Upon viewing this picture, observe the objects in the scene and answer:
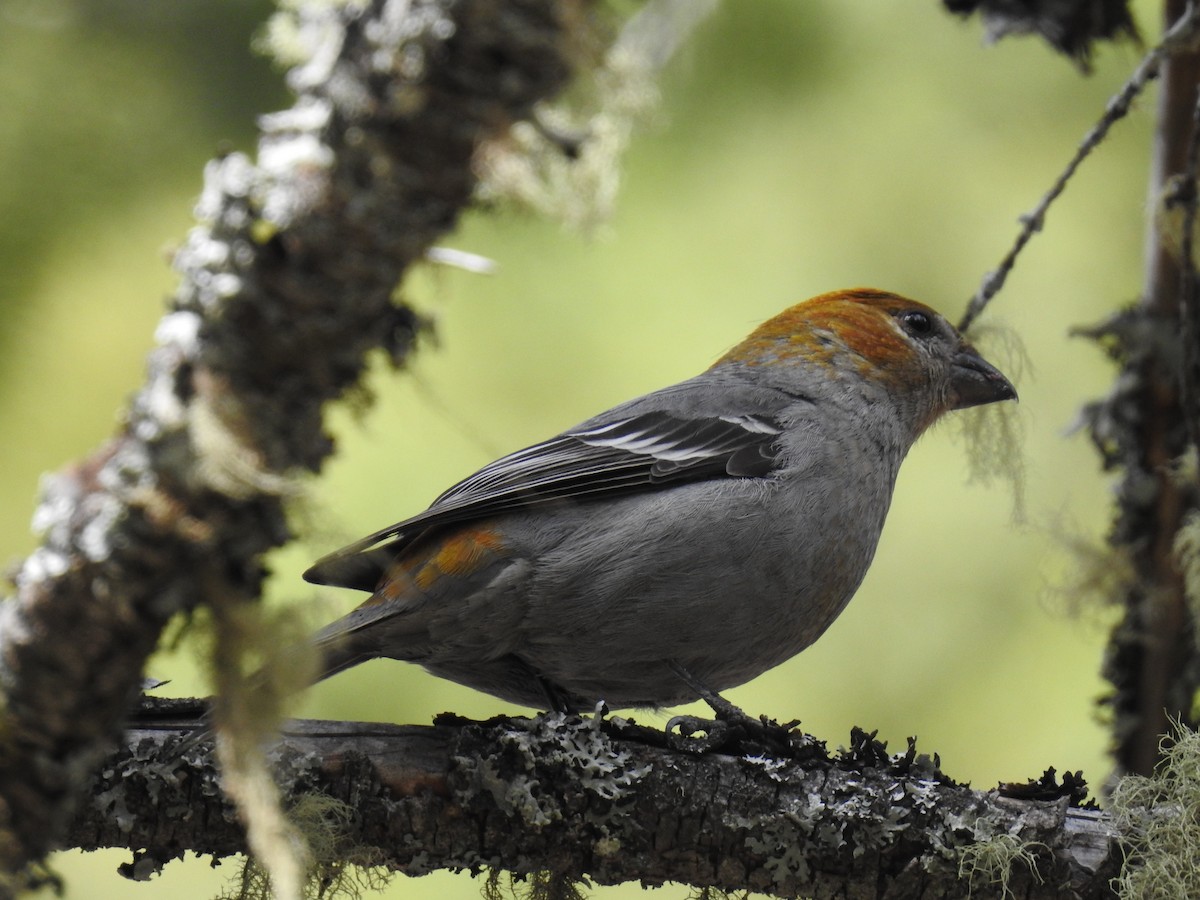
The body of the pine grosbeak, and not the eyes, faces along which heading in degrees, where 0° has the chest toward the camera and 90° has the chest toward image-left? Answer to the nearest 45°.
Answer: approximately 270°

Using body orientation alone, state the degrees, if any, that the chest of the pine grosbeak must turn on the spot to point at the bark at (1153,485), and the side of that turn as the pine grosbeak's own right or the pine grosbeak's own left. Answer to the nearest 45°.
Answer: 0° — it already faces it

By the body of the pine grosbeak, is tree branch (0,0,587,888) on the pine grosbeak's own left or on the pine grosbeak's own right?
on the pine grosbeak's own right
